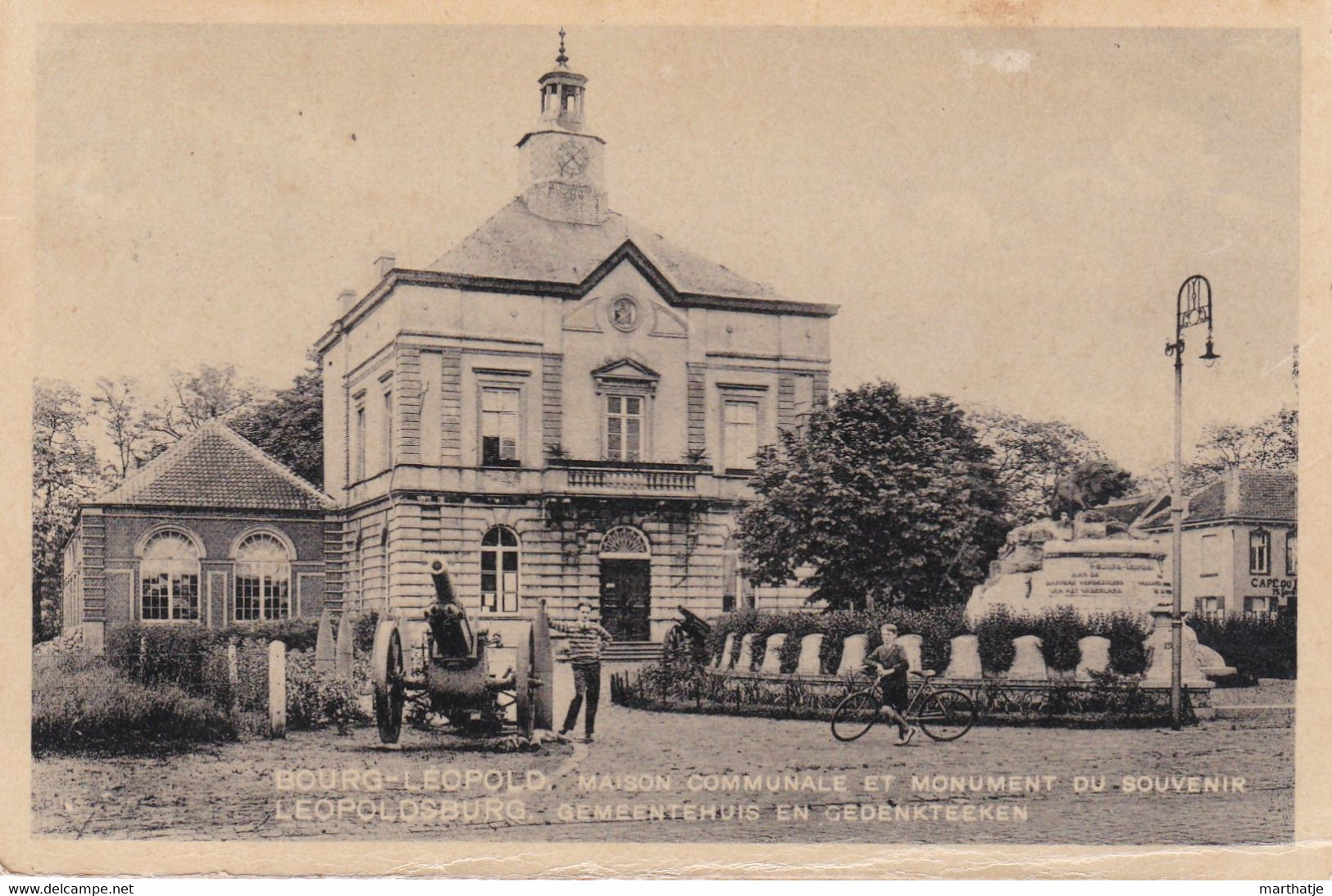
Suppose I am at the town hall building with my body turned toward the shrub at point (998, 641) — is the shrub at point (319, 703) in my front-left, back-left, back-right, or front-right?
front-right

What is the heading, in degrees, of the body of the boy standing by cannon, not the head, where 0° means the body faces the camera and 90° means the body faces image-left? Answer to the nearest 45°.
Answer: approximately 0°
